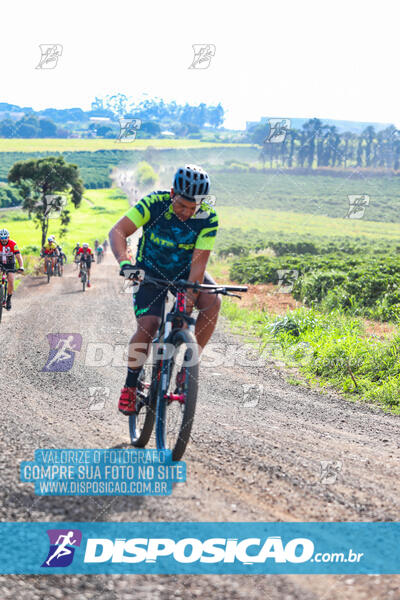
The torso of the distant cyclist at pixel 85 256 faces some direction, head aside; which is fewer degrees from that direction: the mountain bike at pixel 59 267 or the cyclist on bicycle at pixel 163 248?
the cyclist on bicycle

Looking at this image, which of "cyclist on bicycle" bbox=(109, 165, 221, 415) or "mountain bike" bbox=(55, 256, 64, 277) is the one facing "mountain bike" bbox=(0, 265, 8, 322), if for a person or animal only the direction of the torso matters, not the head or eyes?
"mountain bike" bbox=(55, 256, 64, 277)

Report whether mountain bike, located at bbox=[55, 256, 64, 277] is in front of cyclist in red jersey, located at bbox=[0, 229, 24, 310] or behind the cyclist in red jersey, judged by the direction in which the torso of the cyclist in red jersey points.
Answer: behind

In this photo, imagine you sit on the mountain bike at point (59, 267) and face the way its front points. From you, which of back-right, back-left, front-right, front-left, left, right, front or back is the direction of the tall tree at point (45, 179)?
back

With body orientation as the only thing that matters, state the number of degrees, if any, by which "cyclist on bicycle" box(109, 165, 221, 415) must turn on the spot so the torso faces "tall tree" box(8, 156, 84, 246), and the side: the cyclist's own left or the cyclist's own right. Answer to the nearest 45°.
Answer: approximately 180°

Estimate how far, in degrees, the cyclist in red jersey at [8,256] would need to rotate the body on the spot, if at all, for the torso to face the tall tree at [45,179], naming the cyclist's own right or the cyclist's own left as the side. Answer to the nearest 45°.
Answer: approximately 180°

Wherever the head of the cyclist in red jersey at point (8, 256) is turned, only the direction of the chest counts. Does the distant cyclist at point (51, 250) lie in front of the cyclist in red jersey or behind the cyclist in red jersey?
behind
